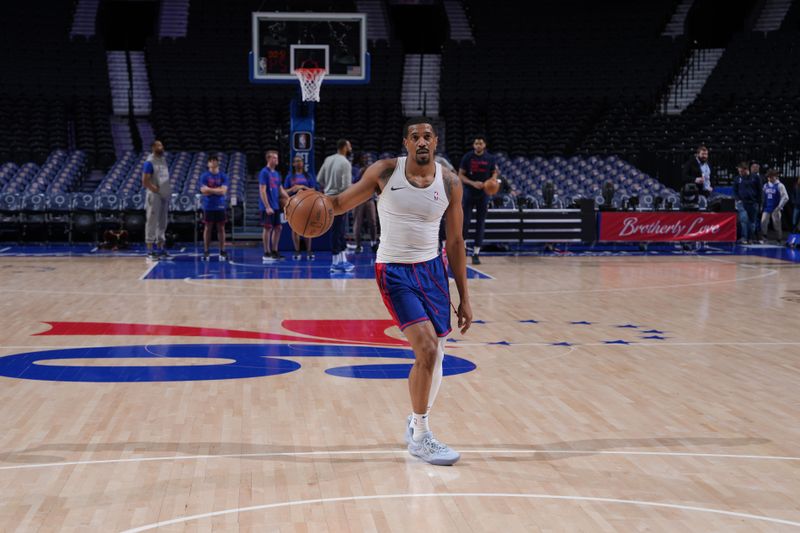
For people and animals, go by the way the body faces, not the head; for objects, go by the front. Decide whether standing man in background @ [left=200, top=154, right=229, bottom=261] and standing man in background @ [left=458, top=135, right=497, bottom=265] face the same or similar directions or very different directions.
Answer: same or similar directions

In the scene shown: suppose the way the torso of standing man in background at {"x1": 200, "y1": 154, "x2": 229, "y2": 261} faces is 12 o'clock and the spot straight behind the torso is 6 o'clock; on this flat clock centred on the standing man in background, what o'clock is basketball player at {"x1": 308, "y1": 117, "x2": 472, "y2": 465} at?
The basketball player is roughly at 12 o'clock from the standing man in background.

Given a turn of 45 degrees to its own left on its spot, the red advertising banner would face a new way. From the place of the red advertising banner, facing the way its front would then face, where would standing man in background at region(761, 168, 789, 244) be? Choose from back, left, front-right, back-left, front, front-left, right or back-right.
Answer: left

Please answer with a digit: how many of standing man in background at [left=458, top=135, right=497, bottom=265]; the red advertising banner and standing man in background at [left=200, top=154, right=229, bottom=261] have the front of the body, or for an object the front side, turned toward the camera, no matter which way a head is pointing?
3

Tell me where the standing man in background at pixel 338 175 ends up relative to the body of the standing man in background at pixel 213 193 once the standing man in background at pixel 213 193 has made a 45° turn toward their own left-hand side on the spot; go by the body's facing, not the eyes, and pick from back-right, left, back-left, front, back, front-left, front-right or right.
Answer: front

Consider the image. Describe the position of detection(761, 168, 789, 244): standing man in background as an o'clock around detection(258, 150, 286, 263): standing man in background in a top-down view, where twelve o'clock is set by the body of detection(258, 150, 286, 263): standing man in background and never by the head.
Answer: detection(761, 168, 789, 244): standing man in background is roughly at 10 o'clock from detection(258, 150, 286, 263): standing man in background.

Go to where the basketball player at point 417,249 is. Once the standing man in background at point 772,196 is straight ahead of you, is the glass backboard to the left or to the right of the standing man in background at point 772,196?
left

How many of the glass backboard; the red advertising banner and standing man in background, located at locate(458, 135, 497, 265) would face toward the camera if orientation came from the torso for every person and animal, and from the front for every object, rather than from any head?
3

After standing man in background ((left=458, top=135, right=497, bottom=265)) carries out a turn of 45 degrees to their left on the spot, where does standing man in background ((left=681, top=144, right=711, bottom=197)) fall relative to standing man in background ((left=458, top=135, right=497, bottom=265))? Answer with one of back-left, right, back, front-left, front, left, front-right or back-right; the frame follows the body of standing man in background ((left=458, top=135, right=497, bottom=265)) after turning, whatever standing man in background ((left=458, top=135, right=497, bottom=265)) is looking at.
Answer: left

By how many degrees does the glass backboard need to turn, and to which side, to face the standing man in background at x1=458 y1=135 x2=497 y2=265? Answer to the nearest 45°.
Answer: approximately 45° to its left

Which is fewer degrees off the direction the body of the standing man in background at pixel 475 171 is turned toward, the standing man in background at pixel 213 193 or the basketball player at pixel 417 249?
the basketball player

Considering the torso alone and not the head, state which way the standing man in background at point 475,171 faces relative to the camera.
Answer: toward the camera

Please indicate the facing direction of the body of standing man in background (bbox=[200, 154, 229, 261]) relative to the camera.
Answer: toward the camera

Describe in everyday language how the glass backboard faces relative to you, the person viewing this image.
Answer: facing the viewer
